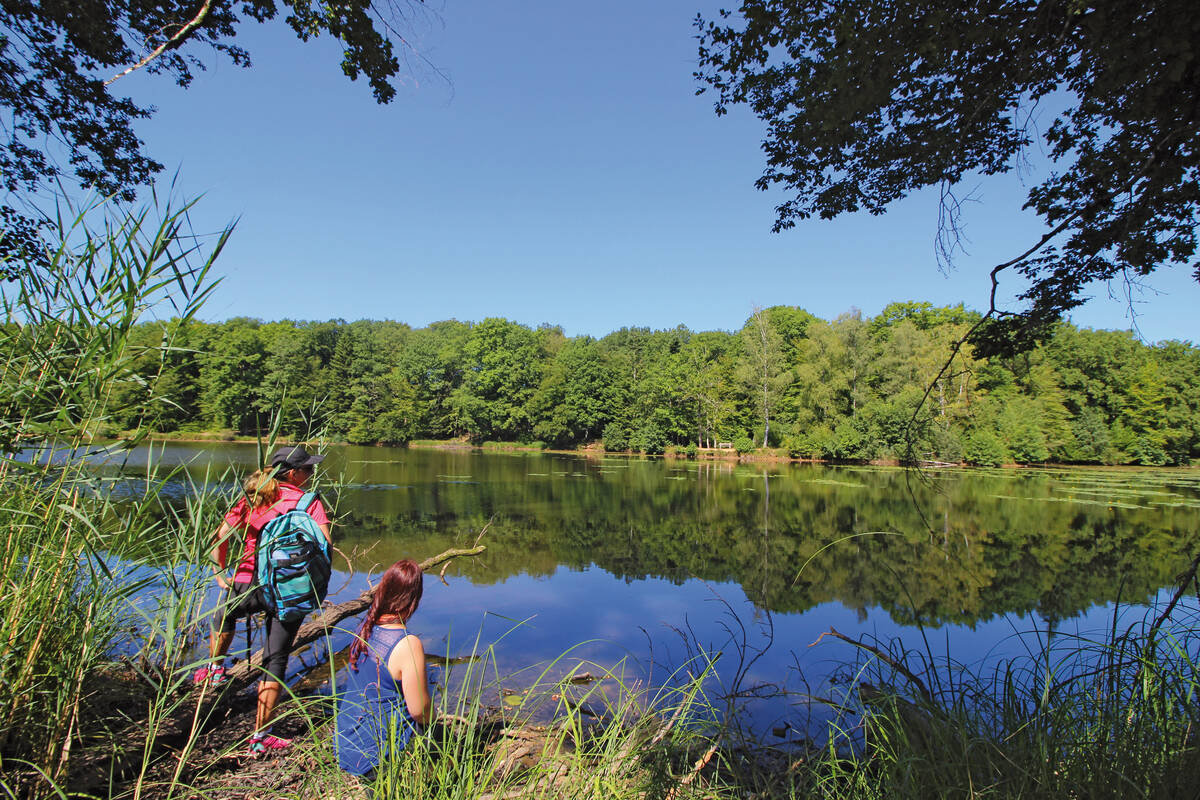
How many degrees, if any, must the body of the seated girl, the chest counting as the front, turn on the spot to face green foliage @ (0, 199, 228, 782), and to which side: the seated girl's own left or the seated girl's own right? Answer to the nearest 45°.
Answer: approximately 135° to the seated girl's own left

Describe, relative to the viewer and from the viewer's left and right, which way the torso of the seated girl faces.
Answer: facing away from the viewer and to the right of the viewer

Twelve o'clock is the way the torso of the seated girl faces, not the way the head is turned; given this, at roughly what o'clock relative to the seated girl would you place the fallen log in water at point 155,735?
The fallen log in water is roughly at 8 o'clock from the seated girl.
